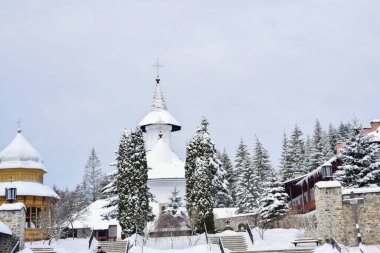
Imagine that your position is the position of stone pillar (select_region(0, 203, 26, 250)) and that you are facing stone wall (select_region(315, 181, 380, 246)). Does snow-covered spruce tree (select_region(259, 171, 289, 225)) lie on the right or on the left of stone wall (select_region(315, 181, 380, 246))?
left

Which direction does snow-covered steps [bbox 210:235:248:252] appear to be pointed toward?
toward the camera

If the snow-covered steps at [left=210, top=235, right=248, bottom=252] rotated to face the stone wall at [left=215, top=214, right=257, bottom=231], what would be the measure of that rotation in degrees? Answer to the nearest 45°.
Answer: approximately 180°

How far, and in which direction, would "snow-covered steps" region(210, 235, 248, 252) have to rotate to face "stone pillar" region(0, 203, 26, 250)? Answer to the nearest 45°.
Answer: approximately 45° to its right

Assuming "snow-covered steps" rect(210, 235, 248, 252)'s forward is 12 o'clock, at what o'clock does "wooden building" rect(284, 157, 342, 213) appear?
The wooden building is roughly at 7 o'clock from the snow-covered steps.

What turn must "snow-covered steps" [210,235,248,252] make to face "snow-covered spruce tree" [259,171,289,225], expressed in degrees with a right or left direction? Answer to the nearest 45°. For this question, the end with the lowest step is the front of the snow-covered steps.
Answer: approximately 180°

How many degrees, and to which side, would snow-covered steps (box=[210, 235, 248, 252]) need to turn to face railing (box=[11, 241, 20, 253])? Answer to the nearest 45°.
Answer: approximately 45° to its right

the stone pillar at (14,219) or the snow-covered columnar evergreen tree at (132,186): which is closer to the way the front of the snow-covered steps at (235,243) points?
the stone pillar

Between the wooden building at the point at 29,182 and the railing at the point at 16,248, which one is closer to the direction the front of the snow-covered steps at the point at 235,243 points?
the railing

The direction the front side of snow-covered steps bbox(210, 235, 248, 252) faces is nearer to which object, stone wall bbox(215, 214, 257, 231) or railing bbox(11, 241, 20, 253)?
the railing

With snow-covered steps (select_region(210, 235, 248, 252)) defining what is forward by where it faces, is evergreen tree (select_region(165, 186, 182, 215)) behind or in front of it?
behind

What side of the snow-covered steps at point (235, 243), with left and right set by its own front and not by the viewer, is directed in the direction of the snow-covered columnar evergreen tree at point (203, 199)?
back
